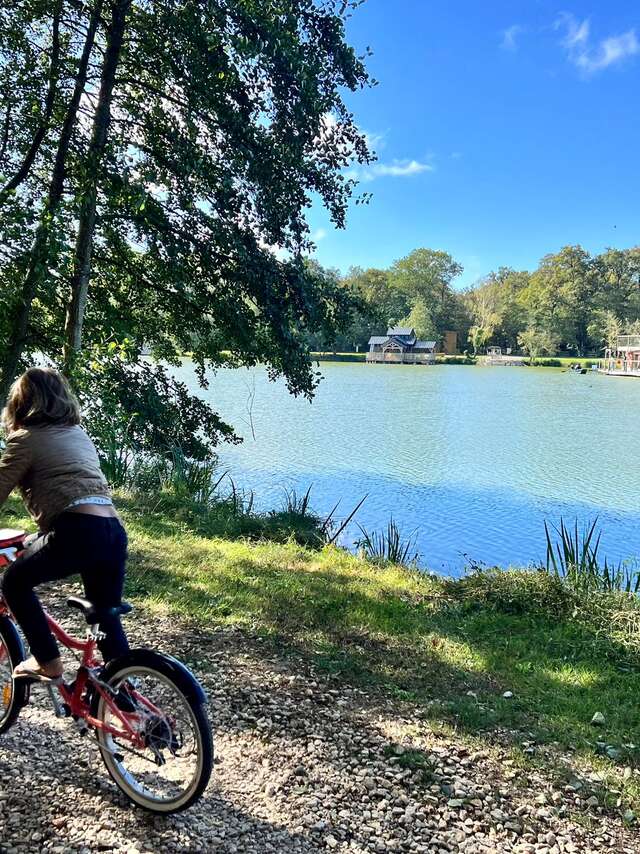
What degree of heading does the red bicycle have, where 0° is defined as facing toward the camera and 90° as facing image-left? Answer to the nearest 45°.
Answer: approximately 135°

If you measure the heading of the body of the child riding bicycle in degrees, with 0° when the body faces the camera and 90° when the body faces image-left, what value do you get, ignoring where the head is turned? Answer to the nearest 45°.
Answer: approximately 135°
